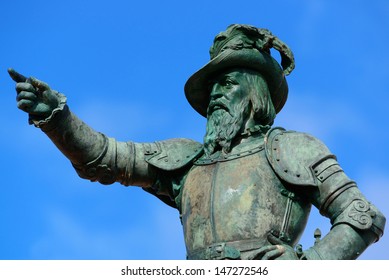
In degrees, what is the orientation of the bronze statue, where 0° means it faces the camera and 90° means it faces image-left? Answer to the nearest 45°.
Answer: approximately 45°
